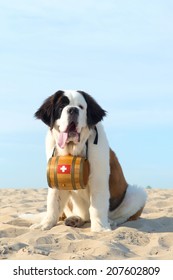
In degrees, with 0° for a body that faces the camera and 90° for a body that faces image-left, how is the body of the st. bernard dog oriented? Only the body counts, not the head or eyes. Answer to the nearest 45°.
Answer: approximately 45°
